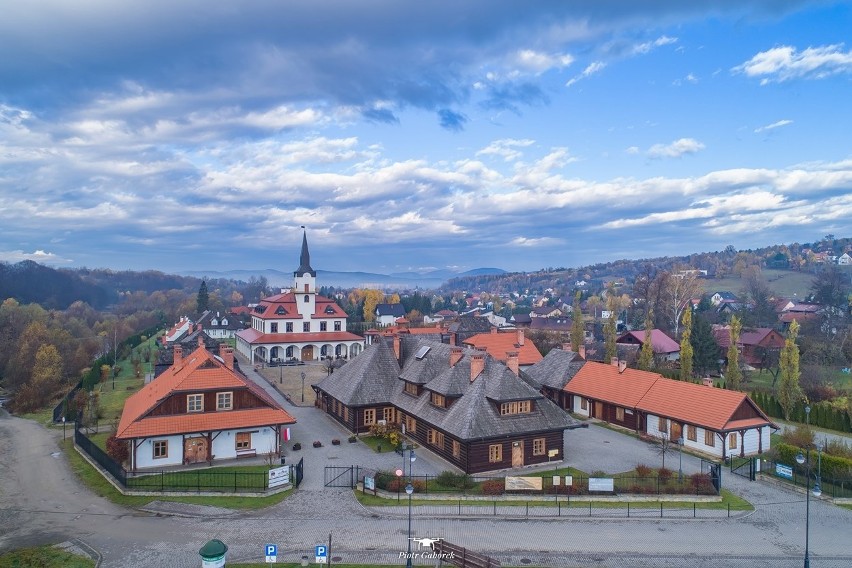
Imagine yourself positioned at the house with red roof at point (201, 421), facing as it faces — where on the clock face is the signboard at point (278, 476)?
The signboard is roughly at 11 o'clock from the house with red roof.

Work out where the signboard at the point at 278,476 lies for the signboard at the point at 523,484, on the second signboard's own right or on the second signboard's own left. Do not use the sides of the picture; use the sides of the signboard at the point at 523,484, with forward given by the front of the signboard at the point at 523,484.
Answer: on the second signboard's own right

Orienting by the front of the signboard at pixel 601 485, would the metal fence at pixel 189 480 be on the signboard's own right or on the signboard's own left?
on the signboard's own right

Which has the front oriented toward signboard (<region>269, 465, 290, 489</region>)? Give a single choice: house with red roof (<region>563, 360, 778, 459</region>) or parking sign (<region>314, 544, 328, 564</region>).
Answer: the house with red roof

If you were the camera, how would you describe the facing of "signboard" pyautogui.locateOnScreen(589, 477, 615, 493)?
facing the viewer

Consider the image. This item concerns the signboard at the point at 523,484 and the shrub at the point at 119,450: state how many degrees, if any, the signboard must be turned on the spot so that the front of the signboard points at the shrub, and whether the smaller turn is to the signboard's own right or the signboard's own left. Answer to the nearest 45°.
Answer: approximately 90° to the signboard's own right

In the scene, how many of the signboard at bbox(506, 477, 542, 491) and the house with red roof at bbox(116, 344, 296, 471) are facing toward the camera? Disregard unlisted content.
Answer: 2

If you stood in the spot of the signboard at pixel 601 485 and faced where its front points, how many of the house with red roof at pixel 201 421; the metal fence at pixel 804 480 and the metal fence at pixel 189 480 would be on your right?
2

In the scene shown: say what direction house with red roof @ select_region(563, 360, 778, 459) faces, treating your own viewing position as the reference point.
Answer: facing the viewer and to the left of the viewer

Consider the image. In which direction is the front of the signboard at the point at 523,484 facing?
toward the camera

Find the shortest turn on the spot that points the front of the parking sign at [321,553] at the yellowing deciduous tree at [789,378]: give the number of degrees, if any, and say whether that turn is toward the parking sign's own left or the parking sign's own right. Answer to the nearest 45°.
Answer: approximately 135° to the parking sign's own left

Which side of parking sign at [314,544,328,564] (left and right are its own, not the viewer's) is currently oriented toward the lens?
front

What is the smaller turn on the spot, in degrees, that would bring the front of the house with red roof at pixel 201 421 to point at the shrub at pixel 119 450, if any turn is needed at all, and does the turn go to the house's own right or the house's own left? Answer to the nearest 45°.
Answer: approximately 90° to the house's own right
